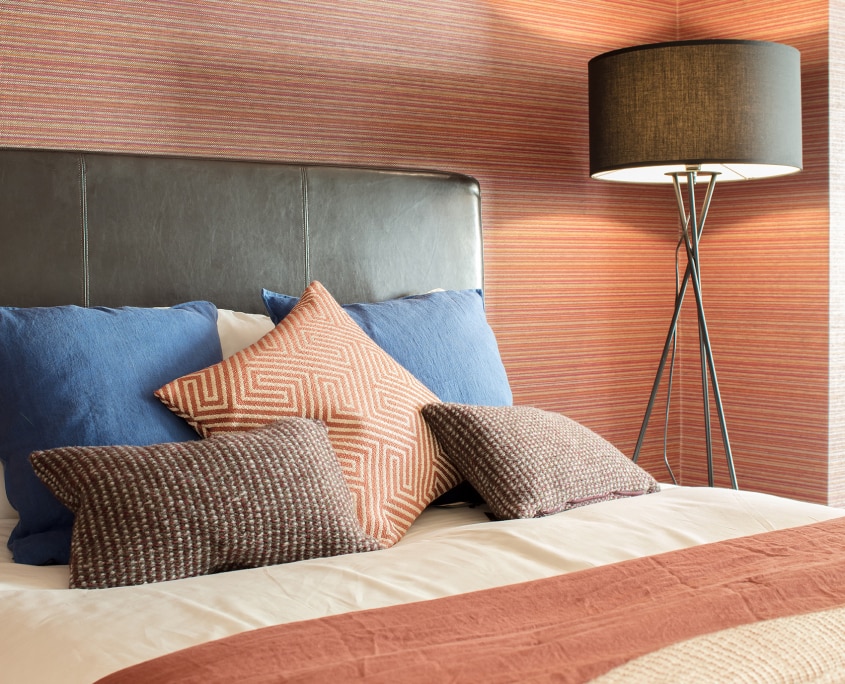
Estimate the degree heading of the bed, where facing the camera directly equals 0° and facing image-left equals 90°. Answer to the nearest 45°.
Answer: approximately 315°

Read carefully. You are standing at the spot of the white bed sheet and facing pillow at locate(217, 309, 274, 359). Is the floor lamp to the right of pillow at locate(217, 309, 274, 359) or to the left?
right

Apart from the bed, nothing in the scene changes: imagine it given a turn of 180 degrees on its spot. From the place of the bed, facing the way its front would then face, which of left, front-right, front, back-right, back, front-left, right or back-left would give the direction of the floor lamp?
right
